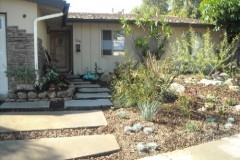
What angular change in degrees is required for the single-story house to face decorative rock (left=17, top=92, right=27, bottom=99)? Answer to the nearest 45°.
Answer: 0° — it already faces it

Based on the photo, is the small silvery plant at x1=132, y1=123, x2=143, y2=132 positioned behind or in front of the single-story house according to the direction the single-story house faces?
in front

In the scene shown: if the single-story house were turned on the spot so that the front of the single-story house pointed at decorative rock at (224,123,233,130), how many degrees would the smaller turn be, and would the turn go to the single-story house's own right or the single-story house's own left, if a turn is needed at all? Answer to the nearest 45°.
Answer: approximately 45° to the single-story house's own left

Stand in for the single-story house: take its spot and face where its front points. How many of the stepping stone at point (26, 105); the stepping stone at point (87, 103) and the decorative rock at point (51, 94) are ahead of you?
3

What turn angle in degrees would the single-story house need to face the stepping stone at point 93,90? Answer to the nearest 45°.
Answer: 0° — it already faces it

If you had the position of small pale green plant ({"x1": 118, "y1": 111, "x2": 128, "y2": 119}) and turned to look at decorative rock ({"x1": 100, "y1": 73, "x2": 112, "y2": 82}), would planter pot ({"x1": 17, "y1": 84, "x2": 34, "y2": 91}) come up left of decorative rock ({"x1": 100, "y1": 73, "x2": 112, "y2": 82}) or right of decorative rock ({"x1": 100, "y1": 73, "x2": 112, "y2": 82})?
left

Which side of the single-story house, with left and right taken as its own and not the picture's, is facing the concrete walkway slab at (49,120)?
front

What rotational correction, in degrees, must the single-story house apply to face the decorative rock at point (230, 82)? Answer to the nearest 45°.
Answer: approximately 45° to its left

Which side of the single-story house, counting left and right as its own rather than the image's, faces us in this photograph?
front

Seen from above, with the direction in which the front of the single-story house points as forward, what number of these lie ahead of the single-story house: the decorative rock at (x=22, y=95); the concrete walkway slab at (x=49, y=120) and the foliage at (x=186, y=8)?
2

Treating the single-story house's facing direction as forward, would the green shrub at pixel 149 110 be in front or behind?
in front

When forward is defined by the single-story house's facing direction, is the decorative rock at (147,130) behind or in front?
in front

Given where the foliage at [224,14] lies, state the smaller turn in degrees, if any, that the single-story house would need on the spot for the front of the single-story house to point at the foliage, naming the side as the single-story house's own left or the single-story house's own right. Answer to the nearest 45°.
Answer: approximately 90° to the single-story house's own left

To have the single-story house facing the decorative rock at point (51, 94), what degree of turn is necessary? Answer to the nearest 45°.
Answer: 0° — it already faces it
